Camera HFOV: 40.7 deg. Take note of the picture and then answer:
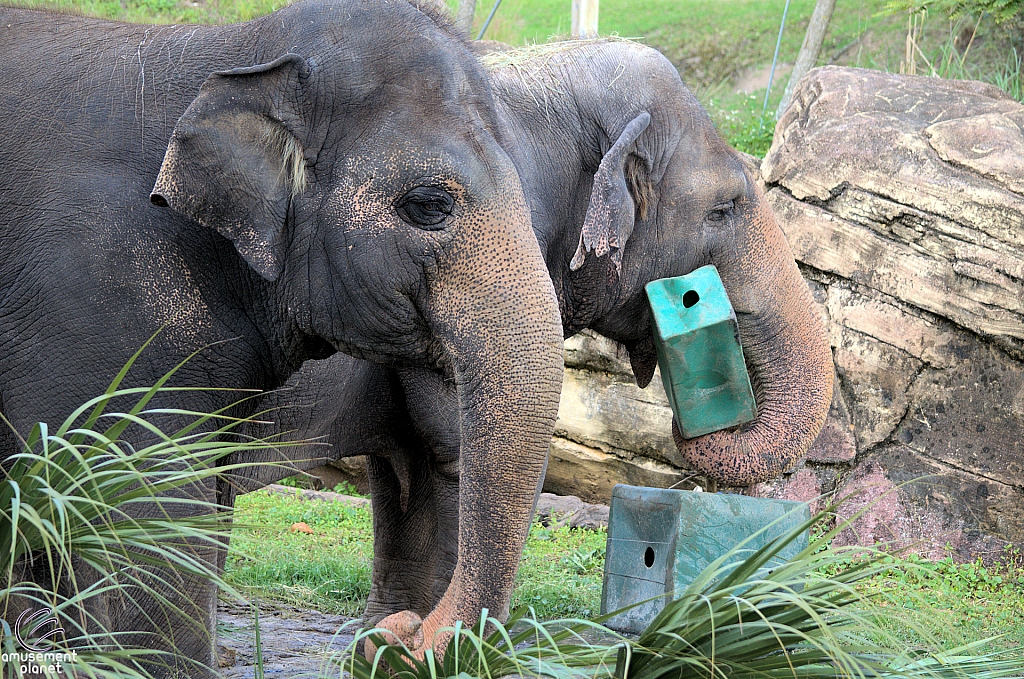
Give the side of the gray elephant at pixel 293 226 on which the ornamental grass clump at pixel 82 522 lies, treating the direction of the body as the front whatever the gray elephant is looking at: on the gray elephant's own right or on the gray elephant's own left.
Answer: on the gray elephant's own right

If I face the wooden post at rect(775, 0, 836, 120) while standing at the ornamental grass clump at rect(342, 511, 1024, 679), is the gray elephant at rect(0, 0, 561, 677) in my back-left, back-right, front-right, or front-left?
front-left

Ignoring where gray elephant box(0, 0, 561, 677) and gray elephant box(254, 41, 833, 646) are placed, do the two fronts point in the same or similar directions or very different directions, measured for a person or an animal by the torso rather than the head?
same or similar directions

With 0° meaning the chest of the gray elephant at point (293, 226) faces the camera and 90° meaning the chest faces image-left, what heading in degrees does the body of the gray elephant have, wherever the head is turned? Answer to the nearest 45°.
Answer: approximately 270°

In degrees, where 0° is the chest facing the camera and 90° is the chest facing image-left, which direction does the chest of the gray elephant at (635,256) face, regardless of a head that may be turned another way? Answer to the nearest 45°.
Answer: approximately 270°

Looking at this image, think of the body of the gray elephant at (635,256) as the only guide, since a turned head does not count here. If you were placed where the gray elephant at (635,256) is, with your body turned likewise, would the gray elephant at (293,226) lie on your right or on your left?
on your right

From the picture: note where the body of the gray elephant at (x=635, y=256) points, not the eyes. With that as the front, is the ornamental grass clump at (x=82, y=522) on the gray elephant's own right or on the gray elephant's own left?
on the gray elephant's own right

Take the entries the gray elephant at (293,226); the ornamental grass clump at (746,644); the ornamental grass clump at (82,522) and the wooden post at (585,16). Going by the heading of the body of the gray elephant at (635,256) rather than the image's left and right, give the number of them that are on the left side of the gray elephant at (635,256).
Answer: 1

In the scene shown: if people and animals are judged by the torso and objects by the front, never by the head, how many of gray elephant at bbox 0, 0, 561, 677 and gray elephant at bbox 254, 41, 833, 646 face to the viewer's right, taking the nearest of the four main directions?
2

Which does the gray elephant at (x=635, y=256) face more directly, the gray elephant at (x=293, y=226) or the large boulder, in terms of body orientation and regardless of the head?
the large boulder
